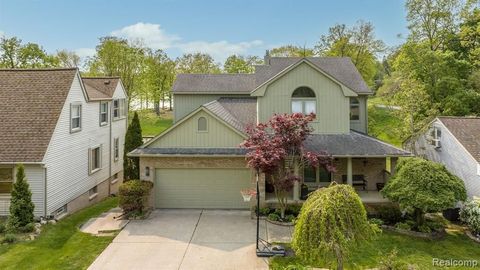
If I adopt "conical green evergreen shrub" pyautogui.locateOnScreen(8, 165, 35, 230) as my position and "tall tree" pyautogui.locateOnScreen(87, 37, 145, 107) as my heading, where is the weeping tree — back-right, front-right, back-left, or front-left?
back-right

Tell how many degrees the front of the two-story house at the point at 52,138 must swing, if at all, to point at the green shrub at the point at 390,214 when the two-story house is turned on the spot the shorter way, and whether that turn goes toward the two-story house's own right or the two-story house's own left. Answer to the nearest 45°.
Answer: approximately 90° to the two-story house's own left

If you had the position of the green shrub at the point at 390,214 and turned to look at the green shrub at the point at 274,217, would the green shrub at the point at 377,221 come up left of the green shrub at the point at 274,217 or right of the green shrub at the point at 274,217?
left

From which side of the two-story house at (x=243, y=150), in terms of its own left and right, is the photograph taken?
front

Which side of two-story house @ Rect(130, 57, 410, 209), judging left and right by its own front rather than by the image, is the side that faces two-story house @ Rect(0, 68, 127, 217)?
right

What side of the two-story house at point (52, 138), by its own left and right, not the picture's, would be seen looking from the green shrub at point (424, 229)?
left

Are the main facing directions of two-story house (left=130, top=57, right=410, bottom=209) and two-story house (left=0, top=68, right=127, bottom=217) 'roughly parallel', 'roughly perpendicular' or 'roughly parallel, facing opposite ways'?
roughly parallel

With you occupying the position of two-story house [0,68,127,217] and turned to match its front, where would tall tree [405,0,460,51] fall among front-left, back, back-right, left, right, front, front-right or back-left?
back-left

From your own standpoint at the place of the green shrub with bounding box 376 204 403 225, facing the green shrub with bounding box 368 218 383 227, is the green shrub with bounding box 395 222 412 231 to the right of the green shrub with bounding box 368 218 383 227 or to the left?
left

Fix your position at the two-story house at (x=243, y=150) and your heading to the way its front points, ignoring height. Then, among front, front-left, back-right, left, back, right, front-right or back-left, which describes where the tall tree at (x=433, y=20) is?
back-left

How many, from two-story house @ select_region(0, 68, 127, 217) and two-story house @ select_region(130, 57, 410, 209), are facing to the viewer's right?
0

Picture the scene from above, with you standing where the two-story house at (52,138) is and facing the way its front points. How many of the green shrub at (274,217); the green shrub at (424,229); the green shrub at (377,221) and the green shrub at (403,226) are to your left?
4
